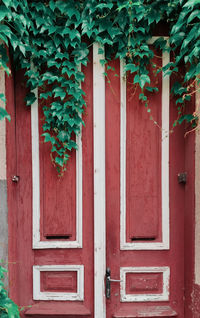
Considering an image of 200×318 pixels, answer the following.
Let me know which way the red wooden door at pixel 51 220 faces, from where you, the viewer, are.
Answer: facing the viewer
